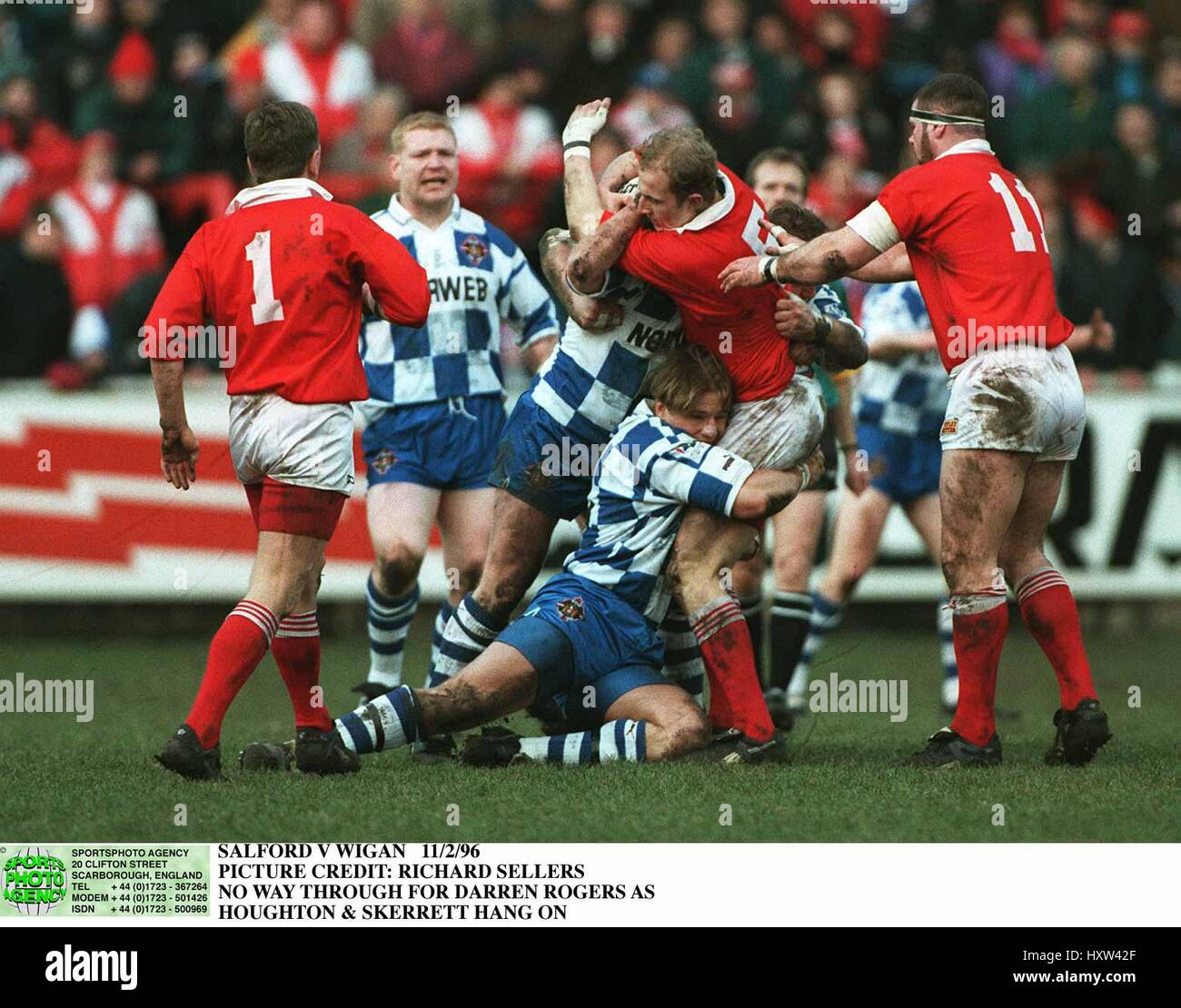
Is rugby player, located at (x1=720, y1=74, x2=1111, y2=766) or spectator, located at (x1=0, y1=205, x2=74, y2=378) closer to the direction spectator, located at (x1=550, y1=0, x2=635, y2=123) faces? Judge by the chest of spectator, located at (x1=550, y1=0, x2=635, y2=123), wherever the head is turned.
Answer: the rugby player

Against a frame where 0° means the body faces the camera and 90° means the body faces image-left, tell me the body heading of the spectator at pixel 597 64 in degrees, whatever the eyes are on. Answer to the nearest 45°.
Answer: approximately 0°

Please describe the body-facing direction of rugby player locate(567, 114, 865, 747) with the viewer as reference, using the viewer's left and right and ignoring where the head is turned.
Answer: facing to the left of the viewer

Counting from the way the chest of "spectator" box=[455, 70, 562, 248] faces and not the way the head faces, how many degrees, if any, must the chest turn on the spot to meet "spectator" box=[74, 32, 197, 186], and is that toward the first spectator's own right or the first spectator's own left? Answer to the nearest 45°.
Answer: approximately 90° to the first spectator's own right

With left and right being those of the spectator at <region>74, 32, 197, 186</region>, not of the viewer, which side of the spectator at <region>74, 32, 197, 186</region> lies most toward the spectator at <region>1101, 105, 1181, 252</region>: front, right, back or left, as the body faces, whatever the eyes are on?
left

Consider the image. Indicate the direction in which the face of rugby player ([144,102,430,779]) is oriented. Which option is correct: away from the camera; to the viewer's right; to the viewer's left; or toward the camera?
away from the camera

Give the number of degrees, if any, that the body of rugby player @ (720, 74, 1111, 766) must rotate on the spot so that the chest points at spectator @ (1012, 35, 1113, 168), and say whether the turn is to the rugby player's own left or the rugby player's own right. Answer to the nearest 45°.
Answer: approximately 45° to the rugby player's own right

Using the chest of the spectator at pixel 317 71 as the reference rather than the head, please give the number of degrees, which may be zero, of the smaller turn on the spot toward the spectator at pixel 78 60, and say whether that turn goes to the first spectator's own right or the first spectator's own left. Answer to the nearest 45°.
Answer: approximately 90° to the first spectator's own right

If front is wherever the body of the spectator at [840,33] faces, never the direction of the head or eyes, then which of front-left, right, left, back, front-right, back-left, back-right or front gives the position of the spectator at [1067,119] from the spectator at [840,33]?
left
